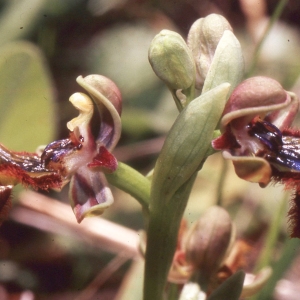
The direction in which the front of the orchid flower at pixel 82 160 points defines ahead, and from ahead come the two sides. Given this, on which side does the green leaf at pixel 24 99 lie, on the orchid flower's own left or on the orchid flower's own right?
on the orchid flower's own right

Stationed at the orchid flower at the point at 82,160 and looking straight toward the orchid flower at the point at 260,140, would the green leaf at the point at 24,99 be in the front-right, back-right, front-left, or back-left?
back-left

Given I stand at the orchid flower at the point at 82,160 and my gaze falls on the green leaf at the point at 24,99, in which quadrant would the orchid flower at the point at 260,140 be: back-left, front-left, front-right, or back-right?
back-right

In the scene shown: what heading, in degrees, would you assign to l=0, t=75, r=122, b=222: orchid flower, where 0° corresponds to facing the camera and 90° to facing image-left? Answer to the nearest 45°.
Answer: approximately 90°
